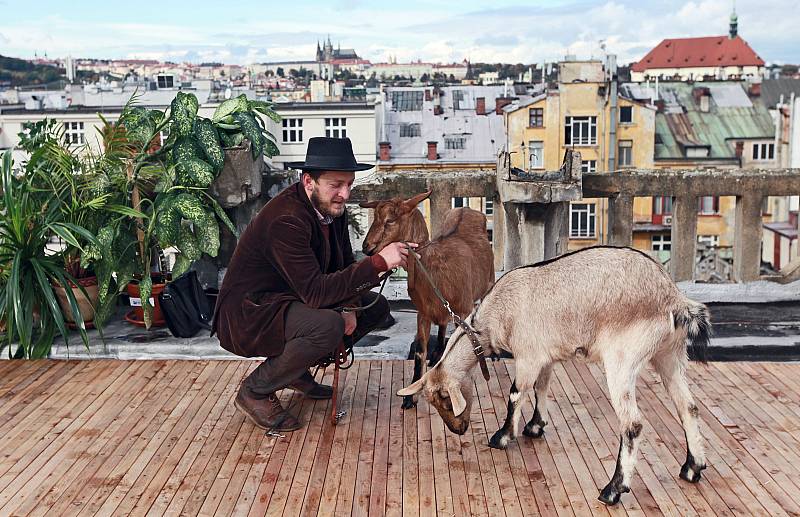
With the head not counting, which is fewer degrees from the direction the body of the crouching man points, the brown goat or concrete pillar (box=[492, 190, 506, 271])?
the brown goat

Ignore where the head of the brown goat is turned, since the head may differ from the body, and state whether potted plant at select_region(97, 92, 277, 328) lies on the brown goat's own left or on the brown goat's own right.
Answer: on the brown goat's own right

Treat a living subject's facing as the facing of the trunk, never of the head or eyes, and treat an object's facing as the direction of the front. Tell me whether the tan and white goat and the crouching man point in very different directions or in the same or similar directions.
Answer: very different directions

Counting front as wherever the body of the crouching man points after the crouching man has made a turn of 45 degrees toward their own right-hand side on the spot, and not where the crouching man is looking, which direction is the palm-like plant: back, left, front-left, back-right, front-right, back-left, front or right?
back-right

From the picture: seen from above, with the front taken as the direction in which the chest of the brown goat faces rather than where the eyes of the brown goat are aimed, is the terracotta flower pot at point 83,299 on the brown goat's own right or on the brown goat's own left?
on the brown goat's own right

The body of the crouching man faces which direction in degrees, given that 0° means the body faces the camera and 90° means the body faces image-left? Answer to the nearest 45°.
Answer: approximately 315°

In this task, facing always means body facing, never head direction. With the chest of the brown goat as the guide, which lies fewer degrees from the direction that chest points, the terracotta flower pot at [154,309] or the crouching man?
the crouching man

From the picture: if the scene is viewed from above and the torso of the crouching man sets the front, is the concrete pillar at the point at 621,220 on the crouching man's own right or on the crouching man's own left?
on the crouching man's own left

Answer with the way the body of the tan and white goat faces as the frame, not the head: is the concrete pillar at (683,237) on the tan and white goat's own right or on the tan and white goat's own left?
on the tan and white goat's own right
